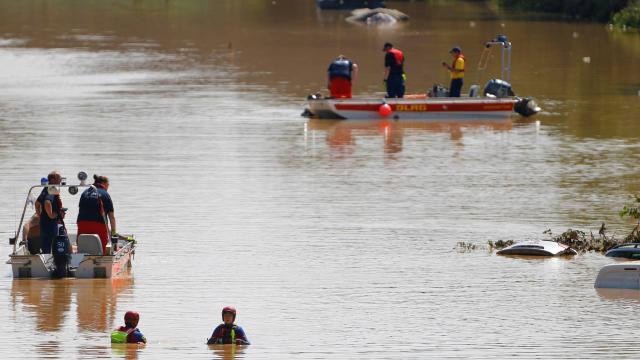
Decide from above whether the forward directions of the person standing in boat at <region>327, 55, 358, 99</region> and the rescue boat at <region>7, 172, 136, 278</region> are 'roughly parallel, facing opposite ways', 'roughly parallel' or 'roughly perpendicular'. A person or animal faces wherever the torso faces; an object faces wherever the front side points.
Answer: roughly parallel

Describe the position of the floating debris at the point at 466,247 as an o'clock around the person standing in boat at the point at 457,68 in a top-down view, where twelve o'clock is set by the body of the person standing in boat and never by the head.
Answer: The floating debris is roughly at 9 o'clock from the person standing in boat.

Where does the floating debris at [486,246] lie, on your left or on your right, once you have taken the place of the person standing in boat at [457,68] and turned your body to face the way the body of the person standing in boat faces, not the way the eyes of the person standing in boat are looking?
on your left

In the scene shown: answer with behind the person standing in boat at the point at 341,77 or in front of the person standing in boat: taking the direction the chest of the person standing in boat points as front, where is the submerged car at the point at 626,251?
behind

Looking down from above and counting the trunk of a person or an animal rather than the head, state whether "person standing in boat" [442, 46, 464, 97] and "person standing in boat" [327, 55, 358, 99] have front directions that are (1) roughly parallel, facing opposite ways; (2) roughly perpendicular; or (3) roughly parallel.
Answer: roughly perpendicular

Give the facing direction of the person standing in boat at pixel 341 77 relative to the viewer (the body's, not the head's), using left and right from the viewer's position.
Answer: facing away from the viewer

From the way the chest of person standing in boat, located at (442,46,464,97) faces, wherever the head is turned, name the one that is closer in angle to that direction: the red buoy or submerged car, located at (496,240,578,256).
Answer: the red buoy

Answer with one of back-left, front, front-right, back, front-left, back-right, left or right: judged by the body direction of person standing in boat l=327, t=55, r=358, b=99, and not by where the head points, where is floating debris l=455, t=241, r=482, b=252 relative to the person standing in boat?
back

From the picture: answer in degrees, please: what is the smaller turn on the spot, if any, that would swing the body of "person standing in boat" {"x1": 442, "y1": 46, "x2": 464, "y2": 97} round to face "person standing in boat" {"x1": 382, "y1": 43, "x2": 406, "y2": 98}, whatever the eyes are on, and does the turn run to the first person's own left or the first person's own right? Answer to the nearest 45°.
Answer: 0° — they already face them

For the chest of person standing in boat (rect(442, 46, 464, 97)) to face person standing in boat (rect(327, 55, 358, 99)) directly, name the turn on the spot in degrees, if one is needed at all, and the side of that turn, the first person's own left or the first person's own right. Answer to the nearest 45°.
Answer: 0° — they already face them

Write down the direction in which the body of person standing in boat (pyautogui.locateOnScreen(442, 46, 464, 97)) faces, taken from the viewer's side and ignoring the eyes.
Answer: to the viewer's left

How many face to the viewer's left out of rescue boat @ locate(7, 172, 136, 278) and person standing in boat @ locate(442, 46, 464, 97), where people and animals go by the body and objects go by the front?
1

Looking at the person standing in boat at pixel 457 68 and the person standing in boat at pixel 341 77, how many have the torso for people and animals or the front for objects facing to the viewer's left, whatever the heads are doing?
1

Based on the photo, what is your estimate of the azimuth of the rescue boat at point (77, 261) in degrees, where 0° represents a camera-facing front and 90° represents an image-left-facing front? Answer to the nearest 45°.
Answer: approximately 180°

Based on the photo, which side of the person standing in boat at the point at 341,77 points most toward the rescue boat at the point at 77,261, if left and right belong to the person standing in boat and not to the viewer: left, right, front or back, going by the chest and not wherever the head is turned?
back

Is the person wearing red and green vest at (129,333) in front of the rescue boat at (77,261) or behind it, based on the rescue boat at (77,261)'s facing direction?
behind

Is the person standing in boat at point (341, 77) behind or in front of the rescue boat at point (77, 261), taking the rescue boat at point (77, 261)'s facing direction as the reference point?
in front
